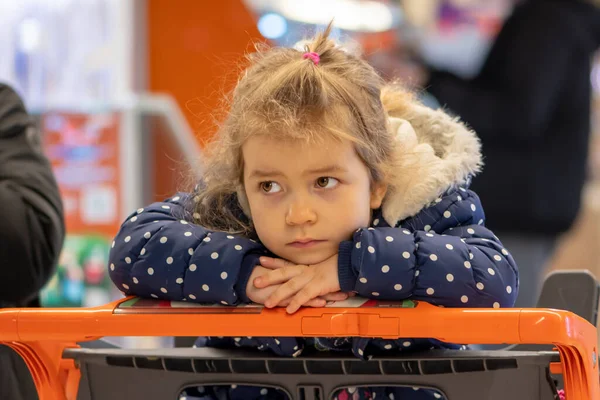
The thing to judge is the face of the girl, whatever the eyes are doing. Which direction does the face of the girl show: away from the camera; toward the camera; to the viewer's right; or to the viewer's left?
toward the camera

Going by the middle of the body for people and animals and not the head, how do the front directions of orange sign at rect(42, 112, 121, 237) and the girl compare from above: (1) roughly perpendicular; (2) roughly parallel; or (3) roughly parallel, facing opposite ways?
roughly parallel

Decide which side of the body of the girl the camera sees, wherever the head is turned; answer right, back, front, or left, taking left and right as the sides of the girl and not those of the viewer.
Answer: front

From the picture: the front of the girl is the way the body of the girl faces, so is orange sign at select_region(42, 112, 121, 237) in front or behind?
behind

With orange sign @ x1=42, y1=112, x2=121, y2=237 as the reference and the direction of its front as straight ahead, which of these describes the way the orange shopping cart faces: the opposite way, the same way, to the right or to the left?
the opposite way

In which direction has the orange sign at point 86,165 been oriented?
toward the camera

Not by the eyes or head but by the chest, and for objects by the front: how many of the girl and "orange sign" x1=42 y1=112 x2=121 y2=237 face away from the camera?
0

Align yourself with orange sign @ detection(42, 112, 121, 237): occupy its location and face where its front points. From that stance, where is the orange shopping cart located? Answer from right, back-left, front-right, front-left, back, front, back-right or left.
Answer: front

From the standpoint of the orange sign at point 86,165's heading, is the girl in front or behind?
in front

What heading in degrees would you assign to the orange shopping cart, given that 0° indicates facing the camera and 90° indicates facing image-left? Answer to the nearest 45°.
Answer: approximately 180°

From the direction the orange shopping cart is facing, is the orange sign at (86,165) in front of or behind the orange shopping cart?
in front
